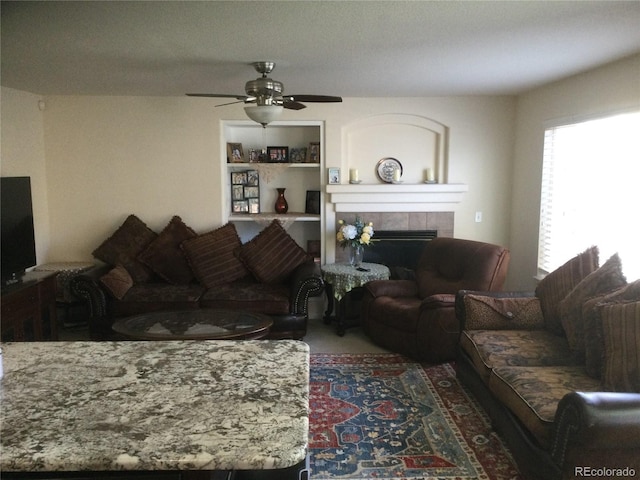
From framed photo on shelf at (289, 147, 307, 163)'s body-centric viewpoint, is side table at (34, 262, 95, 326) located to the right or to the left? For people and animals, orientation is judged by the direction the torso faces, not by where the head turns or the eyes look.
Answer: on its right

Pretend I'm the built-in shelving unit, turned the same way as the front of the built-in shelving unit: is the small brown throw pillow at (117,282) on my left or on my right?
on my right

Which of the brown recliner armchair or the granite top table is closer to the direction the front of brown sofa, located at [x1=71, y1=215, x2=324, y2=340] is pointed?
the granite top table

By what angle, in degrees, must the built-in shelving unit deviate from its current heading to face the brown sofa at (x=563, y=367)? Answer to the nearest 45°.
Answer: approximately 45° to its left

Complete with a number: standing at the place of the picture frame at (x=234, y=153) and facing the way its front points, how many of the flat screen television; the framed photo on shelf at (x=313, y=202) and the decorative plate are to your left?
2

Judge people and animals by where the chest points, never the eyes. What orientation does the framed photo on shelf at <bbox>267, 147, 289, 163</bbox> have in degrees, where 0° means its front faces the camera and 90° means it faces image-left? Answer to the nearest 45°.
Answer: approximately 0°

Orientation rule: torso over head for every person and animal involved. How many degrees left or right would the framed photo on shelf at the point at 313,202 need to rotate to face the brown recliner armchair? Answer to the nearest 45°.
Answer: approximately 45° to its left

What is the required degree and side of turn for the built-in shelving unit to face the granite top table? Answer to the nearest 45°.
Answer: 0° — it already faces it

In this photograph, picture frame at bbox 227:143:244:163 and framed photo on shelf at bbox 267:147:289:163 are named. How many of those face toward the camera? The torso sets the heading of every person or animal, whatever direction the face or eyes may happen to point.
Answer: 2
